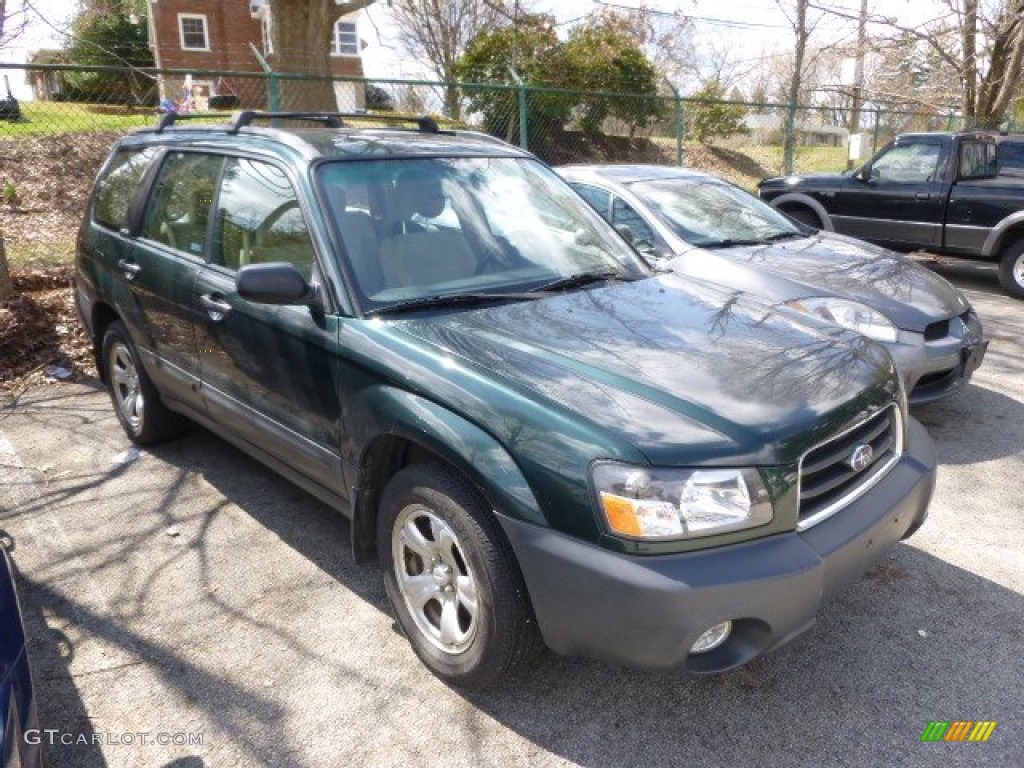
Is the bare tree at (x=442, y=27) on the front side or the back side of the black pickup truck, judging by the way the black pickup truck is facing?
on the front side

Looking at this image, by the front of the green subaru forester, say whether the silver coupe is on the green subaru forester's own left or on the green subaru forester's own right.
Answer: on the green subaru forester's own left

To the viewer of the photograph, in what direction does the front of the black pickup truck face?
facing away from the viewer and to the left of the viewer

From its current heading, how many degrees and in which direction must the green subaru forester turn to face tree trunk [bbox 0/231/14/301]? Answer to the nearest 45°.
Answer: approximately 180°

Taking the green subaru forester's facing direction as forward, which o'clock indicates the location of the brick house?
The brick house is roughly at 7 o'clock from the green subaru forester.

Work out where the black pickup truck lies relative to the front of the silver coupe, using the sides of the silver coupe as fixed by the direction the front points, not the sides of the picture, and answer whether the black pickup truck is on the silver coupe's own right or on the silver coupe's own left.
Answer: on the silver coupe's own left

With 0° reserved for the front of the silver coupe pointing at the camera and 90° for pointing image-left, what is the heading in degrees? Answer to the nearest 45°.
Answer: approximately 315°

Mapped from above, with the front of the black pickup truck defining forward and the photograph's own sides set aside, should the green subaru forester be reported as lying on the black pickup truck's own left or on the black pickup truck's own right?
on the black pickup truck's own left

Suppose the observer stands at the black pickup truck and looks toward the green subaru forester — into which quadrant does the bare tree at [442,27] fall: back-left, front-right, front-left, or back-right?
back-right

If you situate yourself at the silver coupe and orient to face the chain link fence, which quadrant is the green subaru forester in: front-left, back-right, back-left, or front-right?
back-left

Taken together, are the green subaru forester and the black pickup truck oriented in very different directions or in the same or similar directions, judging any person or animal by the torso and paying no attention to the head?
very different directions

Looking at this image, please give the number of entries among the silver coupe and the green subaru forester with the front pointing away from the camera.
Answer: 0
